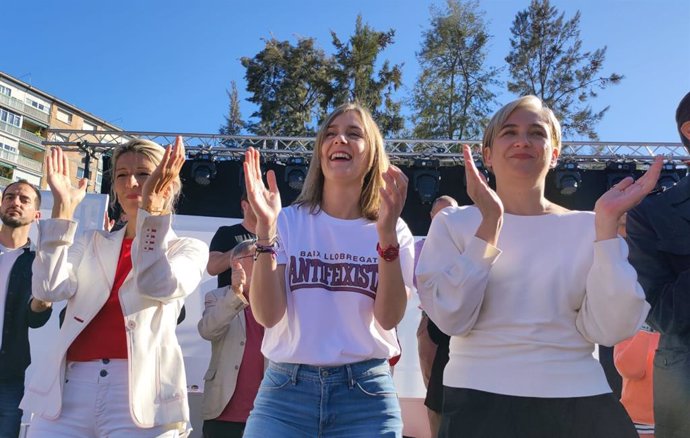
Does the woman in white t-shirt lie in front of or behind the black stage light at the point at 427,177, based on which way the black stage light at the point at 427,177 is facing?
in front

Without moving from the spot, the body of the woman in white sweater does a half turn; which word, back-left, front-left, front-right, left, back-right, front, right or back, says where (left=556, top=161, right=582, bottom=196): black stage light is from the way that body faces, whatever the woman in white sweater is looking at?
front

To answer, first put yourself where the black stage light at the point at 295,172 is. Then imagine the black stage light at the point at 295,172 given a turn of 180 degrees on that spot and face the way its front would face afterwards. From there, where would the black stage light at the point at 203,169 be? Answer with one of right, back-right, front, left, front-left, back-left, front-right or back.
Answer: left

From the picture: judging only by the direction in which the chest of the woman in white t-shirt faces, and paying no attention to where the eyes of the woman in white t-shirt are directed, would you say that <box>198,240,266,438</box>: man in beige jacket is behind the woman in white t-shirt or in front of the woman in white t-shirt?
behind

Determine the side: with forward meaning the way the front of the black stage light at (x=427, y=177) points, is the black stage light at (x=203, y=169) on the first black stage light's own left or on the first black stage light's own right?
on the first black stage light's own right

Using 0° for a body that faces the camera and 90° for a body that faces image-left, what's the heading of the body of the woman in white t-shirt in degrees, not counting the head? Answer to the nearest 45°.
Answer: approximately 0°

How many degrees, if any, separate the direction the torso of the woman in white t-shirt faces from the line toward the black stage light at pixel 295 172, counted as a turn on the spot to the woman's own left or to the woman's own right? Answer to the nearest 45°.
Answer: approximately 180°

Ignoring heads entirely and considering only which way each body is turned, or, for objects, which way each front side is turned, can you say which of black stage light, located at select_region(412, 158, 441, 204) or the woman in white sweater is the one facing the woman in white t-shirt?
the black stage light

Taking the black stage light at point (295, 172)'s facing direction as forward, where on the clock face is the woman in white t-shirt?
The woman in white t-shirt is roughly at 12 o'clock from the black stage light.

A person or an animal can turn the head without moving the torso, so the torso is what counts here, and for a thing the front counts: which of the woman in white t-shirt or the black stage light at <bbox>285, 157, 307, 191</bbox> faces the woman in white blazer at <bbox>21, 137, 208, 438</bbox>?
the black stage light
